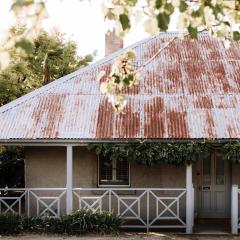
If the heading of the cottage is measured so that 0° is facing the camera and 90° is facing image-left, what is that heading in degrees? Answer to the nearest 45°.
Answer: approximately 0°

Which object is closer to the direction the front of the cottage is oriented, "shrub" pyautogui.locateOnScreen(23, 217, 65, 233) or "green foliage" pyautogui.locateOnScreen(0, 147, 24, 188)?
the shrub

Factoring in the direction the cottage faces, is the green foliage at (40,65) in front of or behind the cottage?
behind
